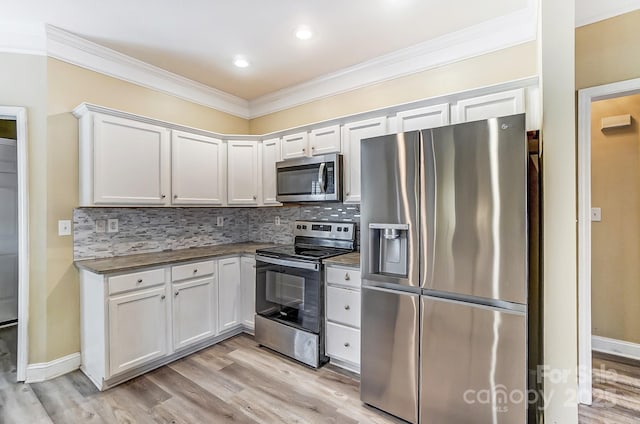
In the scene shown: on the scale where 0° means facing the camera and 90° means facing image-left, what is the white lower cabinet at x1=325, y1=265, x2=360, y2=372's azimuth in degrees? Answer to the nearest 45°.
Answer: approximately 45°

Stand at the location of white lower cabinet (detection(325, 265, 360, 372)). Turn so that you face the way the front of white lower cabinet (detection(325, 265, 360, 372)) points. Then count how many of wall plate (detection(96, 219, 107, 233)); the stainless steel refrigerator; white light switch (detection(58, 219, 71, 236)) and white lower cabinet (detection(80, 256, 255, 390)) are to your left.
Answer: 1

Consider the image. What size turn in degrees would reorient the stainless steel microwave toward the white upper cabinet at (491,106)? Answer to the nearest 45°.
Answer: approximately 90° to its left

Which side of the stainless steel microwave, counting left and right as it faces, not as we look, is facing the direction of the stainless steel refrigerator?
left

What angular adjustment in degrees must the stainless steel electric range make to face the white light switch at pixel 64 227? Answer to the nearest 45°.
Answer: approximately 45° to its right

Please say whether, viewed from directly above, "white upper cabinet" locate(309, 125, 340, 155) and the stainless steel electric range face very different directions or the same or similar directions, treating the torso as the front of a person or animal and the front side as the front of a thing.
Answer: same or similar directions

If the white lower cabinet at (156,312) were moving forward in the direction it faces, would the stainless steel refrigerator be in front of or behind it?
in front

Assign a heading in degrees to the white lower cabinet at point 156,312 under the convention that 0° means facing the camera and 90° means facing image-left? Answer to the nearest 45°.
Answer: approximately 315°

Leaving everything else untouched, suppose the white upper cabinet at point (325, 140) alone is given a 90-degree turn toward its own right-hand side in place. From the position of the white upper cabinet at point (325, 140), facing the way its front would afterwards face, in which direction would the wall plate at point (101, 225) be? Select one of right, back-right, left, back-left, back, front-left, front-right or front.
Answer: front-left

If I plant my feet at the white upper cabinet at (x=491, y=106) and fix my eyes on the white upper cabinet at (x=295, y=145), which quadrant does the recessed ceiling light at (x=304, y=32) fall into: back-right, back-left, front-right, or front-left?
front-left

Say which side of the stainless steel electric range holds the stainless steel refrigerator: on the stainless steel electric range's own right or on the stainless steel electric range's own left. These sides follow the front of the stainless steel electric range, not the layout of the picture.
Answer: on the stainless steel electric range's own left

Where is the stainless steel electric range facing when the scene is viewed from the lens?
facing the viewer and to the left of the viewer

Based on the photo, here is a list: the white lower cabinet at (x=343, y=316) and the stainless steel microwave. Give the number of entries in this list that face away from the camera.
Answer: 0

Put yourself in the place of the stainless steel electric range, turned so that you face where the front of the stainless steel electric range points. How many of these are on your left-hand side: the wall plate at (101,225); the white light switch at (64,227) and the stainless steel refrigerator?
1

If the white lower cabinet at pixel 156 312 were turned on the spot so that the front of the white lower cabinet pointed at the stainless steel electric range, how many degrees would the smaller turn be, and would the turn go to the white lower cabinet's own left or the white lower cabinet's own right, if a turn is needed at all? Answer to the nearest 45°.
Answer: approximately 45° to the white lower cabinet's own left
